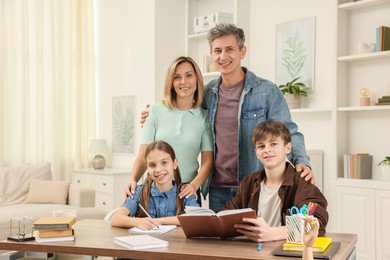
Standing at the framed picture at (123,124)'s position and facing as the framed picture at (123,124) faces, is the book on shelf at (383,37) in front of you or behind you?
in front

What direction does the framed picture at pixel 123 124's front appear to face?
toward the camera

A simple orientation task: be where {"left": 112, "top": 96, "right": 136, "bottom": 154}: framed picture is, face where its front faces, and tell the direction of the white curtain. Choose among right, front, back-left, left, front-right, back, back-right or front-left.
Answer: right

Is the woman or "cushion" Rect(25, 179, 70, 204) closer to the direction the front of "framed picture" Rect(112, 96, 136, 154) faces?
the woman

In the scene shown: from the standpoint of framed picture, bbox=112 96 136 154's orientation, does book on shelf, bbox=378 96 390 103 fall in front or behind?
in front

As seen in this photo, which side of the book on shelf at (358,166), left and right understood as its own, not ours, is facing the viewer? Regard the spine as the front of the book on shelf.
front

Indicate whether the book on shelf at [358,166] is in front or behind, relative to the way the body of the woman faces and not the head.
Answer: behind

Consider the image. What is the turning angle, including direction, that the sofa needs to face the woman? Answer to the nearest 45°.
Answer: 0° — it already faces them

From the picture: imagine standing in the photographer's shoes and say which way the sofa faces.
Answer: facing the viewer

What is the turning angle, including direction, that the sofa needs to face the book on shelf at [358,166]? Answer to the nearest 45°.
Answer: approximately 45° to its left

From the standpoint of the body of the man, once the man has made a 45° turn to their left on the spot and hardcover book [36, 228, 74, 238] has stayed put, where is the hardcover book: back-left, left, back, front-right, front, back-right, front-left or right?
front-right
